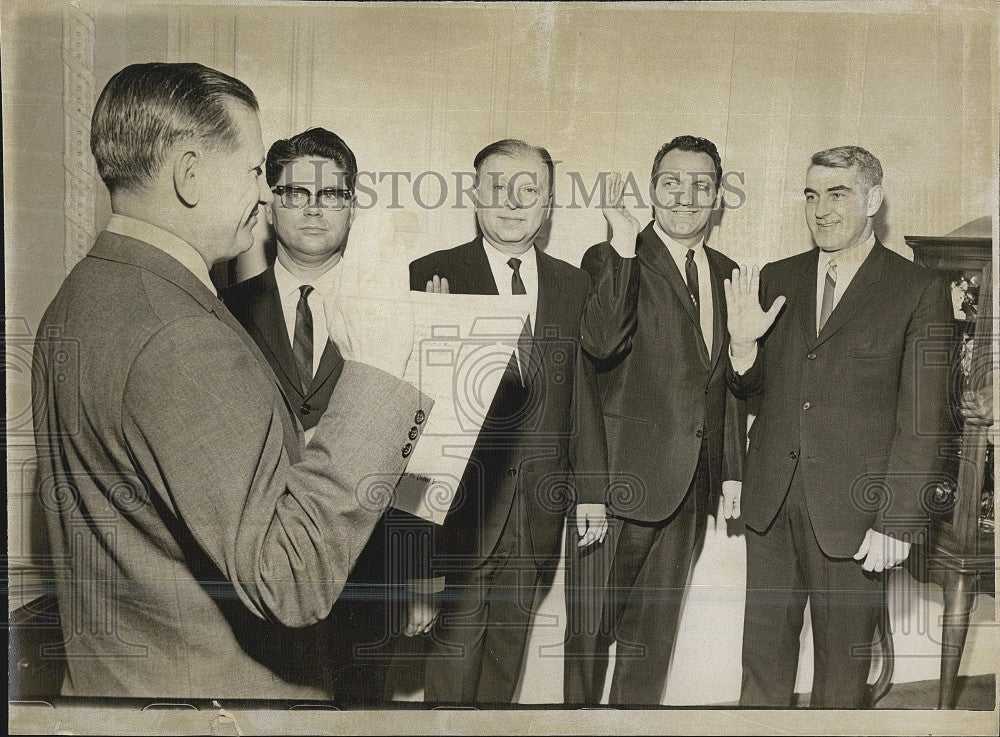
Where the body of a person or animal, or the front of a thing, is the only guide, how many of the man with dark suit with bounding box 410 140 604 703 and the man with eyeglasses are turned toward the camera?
2

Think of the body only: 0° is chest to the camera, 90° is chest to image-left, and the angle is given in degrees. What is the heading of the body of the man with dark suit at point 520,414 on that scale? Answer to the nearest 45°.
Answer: approximately 0°

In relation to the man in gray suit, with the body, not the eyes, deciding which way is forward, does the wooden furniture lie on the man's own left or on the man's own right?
on the man's own right

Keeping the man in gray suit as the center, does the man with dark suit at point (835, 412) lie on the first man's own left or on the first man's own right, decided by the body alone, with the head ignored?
on the first man's own right

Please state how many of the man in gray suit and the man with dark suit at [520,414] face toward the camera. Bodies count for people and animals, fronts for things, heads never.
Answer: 1

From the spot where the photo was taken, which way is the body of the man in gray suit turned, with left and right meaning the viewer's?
facing away from the viewer and to the right of the viewer

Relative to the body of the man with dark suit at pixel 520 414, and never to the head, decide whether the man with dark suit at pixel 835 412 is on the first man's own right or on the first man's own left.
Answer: on the first man's own left
